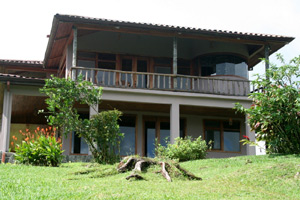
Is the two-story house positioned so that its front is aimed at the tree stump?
yes

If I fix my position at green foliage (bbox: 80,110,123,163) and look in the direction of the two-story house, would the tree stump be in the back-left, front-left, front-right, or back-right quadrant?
back-right

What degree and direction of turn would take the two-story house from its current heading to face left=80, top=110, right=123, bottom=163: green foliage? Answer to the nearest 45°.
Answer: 0° — it already faces it

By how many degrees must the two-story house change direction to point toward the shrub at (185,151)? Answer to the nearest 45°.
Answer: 0° — it already faces it

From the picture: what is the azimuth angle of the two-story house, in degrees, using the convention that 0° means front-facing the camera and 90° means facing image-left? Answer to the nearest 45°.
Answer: approximately 0°

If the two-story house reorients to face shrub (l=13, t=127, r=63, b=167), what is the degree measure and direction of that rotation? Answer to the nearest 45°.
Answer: approximately 45° to its right
